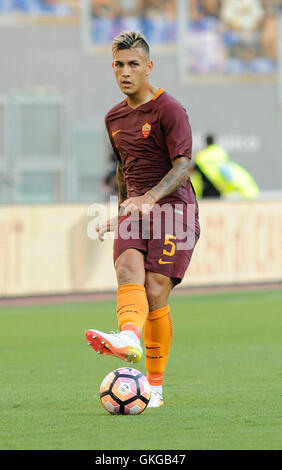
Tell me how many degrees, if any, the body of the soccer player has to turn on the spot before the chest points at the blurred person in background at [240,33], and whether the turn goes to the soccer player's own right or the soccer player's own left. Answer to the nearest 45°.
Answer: approximately 135° to the soccer player's own right

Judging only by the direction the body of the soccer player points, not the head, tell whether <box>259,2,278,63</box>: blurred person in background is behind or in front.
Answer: behind

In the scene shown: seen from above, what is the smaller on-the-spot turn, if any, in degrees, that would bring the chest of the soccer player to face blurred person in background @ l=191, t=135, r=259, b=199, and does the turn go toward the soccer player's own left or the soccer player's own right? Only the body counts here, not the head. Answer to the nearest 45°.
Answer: approximately 135° to the soccer player's own right

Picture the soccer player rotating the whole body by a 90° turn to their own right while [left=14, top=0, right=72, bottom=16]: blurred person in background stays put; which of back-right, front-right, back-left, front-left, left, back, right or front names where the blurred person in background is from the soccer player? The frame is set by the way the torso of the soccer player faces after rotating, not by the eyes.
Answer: front-right

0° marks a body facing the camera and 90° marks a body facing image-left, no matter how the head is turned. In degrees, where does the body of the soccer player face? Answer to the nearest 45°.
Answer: approximately 45°
